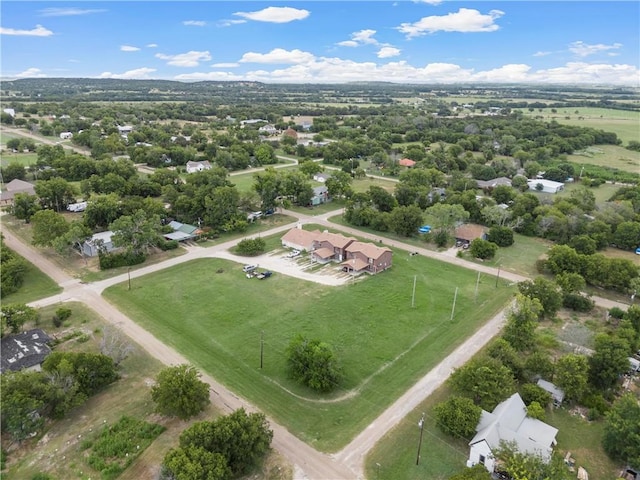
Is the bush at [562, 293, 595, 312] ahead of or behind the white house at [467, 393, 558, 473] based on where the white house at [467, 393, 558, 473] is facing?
behind

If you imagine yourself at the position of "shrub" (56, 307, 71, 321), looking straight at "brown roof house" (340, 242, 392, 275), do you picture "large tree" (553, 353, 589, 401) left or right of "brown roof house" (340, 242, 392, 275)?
right

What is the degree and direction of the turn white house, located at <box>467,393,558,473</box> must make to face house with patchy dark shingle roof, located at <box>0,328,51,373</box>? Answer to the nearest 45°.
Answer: approximately 45° to its right

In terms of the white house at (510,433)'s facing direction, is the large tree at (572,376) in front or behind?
behind

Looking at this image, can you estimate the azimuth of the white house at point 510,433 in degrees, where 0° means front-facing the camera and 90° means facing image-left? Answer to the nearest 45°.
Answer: approximately 45°

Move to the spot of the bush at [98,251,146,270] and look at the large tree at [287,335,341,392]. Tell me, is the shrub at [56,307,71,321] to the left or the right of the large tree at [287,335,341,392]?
right

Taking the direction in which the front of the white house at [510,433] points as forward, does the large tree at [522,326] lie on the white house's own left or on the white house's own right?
on the white house's own right

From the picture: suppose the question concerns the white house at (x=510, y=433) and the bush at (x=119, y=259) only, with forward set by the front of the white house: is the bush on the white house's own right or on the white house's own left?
on the white house's own right

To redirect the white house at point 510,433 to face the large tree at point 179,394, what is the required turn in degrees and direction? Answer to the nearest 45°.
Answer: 0° — it already faces it

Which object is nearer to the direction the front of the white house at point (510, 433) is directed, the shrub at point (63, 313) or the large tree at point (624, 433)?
the shrub

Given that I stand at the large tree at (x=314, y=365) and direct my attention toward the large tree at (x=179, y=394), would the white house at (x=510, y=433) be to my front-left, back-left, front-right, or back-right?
back-left

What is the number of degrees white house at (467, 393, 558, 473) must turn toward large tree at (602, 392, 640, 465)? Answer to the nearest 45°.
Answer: approximately 180°
